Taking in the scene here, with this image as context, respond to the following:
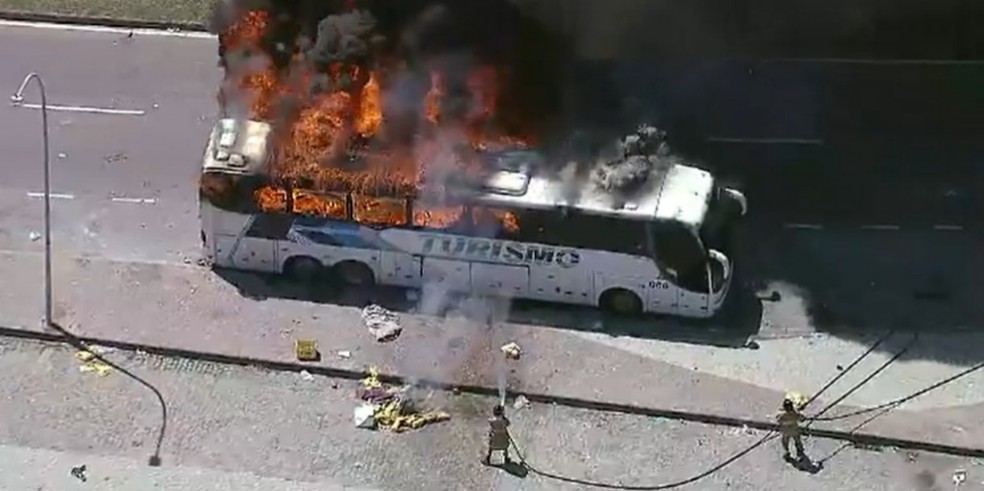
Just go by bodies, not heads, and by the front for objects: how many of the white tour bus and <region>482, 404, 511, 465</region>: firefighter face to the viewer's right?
1

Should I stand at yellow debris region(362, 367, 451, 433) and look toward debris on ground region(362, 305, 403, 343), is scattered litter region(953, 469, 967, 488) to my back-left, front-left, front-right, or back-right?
back-right

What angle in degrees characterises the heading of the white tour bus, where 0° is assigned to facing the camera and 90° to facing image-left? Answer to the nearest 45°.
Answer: approximately 270°

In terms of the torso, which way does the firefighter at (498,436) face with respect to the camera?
away from the camera

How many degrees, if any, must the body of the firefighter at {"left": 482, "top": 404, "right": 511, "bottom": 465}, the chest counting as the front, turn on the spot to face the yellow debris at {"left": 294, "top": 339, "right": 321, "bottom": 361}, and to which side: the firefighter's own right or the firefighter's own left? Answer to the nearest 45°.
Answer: approximately 45° to the firefighter's own left

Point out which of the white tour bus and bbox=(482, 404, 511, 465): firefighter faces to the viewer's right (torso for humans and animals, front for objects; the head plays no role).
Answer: the white tour bus

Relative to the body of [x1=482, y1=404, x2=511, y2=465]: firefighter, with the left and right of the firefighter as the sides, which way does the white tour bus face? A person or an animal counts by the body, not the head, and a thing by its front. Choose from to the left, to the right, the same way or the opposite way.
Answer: to the right

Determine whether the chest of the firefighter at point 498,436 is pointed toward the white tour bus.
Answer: yes

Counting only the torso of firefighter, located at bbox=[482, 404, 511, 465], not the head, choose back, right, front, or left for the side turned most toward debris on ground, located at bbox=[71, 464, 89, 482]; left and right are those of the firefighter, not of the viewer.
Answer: left

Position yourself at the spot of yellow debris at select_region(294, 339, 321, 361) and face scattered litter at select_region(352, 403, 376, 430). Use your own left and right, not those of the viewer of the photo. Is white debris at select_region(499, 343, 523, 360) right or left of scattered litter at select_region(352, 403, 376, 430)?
left

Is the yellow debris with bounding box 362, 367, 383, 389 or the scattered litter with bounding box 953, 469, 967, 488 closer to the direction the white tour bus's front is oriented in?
the scattered litter
